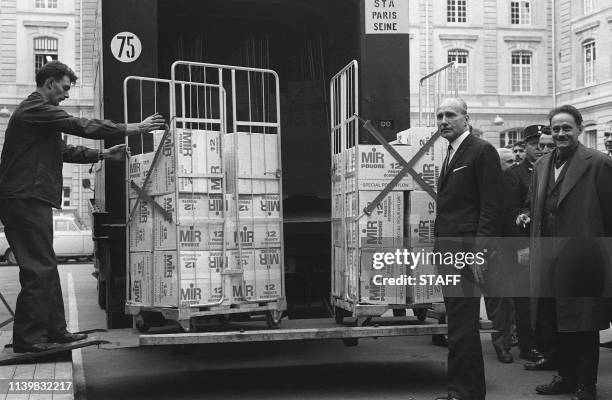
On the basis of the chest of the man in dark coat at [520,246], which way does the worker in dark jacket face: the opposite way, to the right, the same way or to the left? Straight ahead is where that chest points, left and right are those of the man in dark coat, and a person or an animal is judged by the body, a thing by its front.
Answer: to the left

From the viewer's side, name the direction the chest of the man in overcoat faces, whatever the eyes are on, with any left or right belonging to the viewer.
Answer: facing the viewer and to the left of the viewer

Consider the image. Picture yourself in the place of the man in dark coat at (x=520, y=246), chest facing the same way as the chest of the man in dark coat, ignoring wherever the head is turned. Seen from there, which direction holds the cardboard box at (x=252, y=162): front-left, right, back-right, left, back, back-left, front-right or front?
right

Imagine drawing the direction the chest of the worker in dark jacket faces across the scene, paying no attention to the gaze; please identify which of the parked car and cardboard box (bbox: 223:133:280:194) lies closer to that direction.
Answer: the cardboard box

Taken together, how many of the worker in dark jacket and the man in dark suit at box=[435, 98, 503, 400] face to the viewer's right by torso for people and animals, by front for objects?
1

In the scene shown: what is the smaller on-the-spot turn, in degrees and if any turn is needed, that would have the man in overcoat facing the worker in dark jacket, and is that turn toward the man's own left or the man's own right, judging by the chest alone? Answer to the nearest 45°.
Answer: approximately 45° to the man's own right

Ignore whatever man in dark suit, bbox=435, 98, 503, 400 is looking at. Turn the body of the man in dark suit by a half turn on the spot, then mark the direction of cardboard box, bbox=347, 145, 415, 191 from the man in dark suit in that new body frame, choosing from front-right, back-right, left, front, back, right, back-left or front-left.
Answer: left

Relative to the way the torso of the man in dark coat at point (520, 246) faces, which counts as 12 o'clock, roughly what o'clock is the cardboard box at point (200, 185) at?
The cardboard box is roughly at 3 o'clock from the man in dark coat.

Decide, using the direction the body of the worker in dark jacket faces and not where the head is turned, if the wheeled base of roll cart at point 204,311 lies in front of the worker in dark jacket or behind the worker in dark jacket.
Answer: in front

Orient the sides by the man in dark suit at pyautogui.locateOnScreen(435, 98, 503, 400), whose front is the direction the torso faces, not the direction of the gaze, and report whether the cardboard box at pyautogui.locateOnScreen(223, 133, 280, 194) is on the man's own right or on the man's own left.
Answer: on the man's own right

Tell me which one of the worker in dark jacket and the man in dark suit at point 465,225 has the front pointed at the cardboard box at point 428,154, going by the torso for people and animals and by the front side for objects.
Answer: the worker in dark jacket

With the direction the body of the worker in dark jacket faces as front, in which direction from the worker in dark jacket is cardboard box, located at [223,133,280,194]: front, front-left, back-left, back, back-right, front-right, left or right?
front

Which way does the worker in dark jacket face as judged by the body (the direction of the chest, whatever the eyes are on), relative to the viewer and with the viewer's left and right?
facing to the right of the viewer
